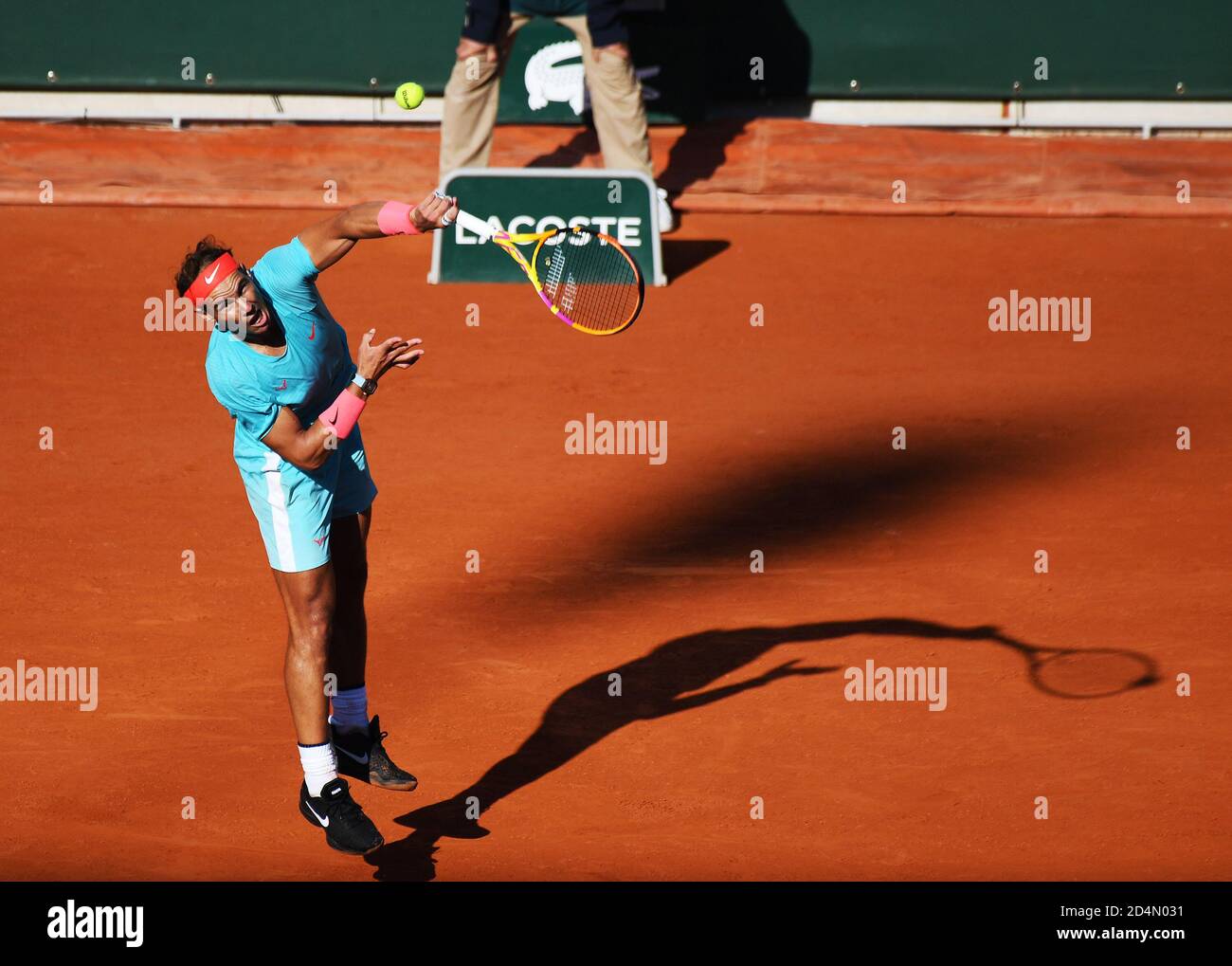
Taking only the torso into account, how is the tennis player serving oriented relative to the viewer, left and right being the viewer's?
facing the viewer and to the right of the viewer
